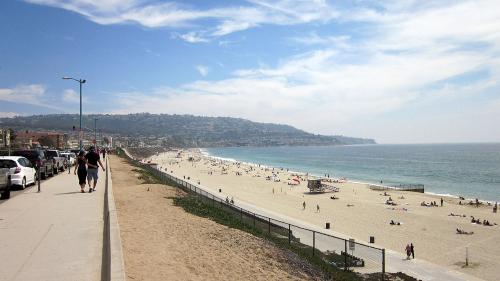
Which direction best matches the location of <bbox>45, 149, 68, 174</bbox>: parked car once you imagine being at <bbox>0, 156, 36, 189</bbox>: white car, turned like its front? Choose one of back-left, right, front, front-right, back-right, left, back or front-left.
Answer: front-left

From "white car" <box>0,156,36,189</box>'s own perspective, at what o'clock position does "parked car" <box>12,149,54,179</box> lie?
The parked car is roughly at 11 o'clock from the white car.

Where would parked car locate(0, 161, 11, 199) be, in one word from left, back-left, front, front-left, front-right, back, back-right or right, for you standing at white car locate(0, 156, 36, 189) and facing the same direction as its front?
back-right

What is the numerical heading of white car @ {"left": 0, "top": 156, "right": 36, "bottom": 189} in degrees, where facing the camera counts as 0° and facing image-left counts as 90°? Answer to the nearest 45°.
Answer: approximately 225°
